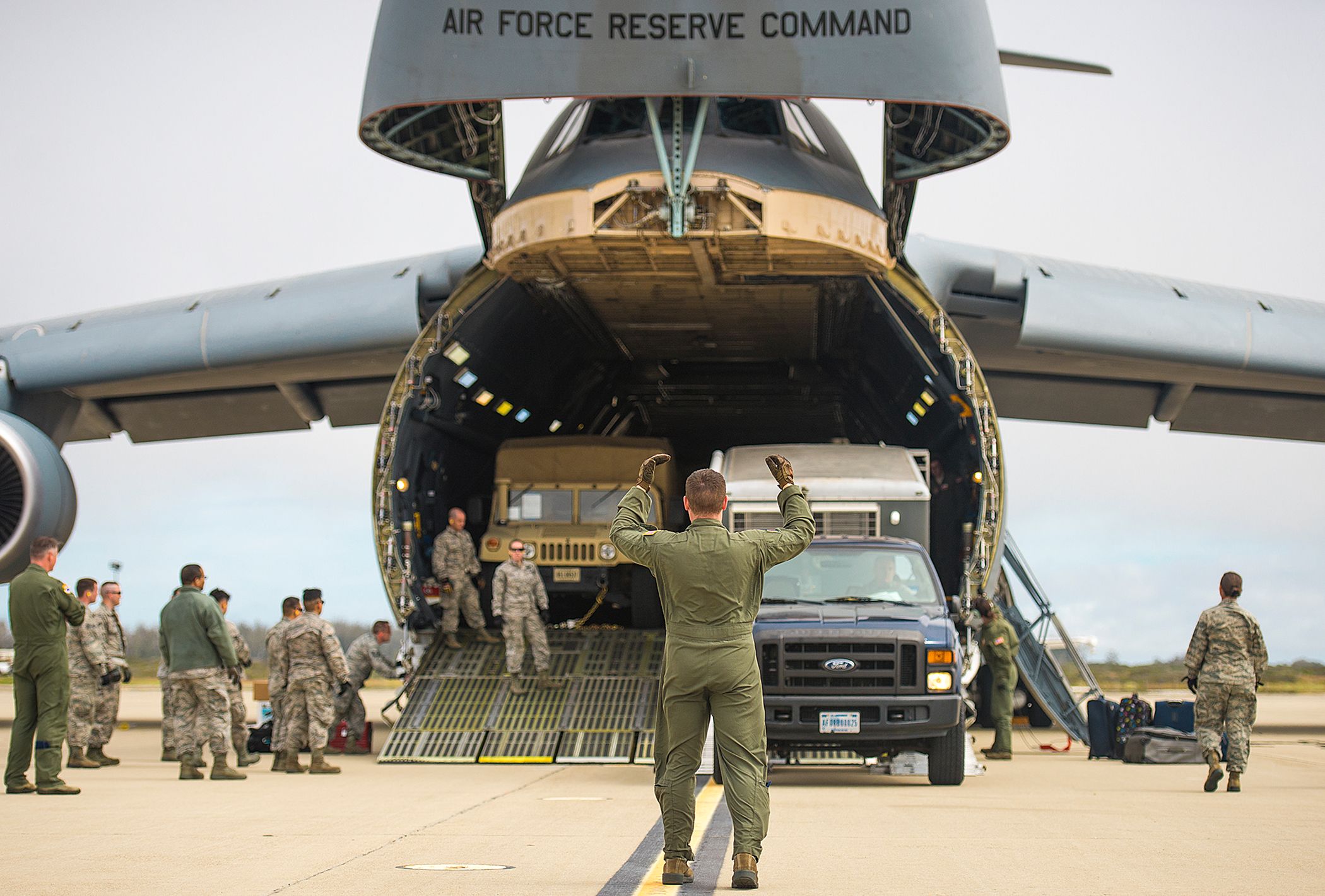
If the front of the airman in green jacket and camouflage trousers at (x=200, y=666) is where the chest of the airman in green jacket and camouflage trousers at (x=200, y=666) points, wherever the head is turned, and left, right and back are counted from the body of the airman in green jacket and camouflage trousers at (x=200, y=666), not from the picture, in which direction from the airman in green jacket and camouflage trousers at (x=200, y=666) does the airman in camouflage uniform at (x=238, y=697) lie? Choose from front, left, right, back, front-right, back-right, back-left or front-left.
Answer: front-left

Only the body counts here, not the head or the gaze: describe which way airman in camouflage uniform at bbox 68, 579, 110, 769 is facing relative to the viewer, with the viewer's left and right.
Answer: facing to the right of the viewer

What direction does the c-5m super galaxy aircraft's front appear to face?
toward the camera

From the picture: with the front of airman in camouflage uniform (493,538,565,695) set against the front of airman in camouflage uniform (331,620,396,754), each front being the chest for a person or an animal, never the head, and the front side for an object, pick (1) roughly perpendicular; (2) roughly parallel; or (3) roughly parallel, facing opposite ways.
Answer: roughly perpendicular

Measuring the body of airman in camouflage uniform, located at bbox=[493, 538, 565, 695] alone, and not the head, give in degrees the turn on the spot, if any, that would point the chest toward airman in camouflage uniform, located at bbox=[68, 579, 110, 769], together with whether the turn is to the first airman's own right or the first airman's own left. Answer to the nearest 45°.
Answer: approximately 90° to the first airman's own right

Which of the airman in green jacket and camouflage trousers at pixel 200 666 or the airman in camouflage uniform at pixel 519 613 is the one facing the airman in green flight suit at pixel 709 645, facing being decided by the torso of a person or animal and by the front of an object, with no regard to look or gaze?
the airman in camouflage uniform at pixel 519 613

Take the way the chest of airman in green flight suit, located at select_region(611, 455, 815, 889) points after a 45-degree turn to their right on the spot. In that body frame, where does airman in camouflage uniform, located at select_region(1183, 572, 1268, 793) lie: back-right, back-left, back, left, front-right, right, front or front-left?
front

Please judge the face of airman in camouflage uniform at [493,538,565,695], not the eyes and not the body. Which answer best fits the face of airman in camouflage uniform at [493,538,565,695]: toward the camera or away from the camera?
toward the camera

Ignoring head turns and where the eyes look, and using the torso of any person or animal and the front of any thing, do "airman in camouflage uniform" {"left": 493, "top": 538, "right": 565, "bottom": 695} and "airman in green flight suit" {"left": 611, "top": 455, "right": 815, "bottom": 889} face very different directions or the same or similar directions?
very different directions

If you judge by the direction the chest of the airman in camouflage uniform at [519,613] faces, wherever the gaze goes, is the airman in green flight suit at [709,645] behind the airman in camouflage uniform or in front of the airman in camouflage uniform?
in front

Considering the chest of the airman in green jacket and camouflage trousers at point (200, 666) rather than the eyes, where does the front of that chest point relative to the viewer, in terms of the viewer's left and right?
facing away from the viewer and to the right of the viewer
